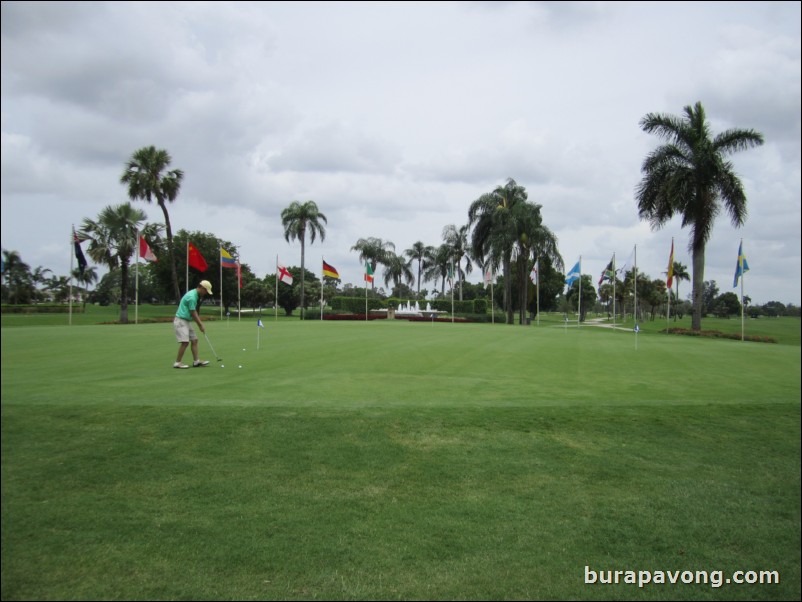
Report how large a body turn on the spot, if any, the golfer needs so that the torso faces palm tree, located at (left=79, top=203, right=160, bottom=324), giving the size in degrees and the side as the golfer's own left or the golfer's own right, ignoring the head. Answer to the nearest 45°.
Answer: approximately 90° to the golfer's own left

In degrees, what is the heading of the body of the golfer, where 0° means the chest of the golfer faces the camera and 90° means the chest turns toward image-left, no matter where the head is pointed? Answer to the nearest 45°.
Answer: approximately 270°

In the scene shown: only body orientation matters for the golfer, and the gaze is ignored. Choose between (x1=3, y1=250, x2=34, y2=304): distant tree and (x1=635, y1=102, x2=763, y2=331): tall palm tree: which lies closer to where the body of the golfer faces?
the tall palm tree

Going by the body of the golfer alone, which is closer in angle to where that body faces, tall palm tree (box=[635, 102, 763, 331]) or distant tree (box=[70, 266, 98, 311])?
the tall palm tree

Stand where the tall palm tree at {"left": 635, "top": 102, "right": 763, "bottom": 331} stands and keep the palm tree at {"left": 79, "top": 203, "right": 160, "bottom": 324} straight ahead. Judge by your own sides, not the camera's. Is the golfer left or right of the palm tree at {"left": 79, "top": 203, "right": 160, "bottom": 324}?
left

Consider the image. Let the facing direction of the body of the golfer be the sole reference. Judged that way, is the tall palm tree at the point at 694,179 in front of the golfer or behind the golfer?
in front

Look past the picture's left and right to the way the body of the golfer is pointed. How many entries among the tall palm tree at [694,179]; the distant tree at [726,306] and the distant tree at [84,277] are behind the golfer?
1
